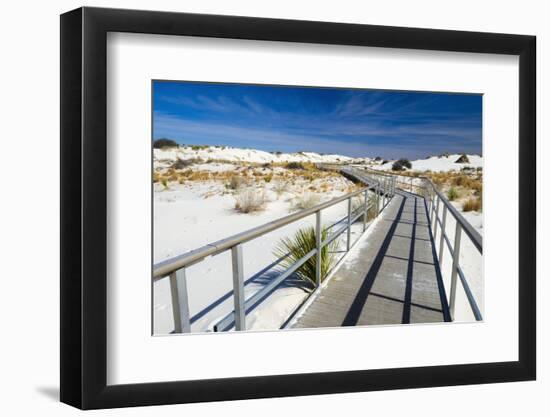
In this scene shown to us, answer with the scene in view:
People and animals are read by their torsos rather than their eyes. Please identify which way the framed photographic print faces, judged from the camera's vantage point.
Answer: facing the viewer and to the right of the viewer
